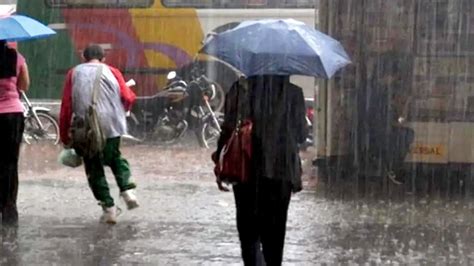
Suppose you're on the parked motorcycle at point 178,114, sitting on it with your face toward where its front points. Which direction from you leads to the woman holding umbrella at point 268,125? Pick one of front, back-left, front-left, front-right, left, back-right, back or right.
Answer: front-right

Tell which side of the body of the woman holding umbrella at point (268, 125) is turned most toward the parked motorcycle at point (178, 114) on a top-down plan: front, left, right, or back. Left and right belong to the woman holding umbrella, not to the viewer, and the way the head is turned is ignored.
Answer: front

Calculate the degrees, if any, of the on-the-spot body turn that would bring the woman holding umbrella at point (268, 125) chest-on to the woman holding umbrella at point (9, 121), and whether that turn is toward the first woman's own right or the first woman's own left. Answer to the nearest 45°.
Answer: approximately 45° to the first woman's own left

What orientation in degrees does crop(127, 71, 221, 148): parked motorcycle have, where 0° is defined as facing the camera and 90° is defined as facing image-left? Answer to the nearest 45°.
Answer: approximately 315°

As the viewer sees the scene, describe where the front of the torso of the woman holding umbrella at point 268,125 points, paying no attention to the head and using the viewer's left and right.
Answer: facing away from the viewer

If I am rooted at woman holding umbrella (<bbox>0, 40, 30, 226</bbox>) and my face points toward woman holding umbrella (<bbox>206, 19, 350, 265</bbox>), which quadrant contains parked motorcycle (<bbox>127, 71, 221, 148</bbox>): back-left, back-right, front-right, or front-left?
back-left

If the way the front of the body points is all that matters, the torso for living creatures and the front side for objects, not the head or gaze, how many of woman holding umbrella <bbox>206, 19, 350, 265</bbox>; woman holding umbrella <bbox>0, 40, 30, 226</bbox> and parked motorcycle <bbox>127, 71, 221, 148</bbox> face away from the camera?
2

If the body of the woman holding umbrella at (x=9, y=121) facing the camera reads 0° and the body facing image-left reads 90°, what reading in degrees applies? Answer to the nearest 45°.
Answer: approximately 180°

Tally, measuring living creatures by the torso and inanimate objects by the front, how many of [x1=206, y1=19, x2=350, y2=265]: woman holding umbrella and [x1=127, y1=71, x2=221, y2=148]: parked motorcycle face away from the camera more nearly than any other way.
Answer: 1

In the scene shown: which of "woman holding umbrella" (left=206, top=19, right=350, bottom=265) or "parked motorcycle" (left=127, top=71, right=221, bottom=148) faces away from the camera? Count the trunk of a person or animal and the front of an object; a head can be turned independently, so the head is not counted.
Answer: the woman holding umbrella

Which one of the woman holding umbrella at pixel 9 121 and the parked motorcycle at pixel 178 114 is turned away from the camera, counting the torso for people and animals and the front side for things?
the woman holding umbrella

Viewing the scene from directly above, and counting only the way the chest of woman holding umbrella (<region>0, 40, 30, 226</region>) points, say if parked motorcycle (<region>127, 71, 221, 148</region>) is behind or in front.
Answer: in front

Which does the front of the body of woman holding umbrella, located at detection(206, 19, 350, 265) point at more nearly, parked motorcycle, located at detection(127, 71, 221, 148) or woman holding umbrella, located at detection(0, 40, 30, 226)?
the parked motorcycle
